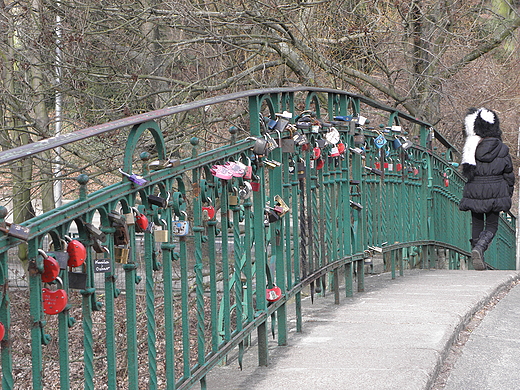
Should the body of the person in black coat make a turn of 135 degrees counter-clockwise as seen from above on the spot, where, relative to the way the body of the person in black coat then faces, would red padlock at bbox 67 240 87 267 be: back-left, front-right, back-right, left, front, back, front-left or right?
front-left

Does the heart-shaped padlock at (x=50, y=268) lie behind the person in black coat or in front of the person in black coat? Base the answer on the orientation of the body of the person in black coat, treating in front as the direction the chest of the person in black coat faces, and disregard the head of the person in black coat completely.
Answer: behind

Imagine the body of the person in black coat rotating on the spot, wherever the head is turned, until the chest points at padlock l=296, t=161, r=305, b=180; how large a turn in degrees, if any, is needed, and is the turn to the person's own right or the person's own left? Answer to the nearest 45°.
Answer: approximately 180°

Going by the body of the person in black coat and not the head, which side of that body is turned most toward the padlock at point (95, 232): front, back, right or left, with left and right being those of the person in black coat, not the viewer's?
back

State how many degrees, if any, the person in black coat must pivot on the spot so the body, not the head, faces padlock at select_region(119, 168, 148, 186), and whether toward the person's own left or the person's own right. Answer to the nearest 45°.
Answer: approximately 180°

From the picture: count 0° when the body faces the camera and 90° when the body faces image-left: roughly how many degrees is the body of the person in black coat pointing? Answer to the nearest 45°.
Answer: approximately 180°

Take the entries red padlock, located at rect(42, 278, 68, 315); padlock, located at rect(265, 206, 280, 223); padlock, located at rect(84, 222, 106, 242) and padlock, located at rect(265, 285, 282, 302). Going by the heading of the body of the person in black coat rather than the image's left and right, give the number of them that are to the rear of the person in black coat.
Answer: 4

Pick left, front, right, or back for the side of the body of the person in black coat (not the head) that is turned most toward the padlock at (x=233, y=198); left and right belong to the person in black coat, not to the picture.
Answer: back
